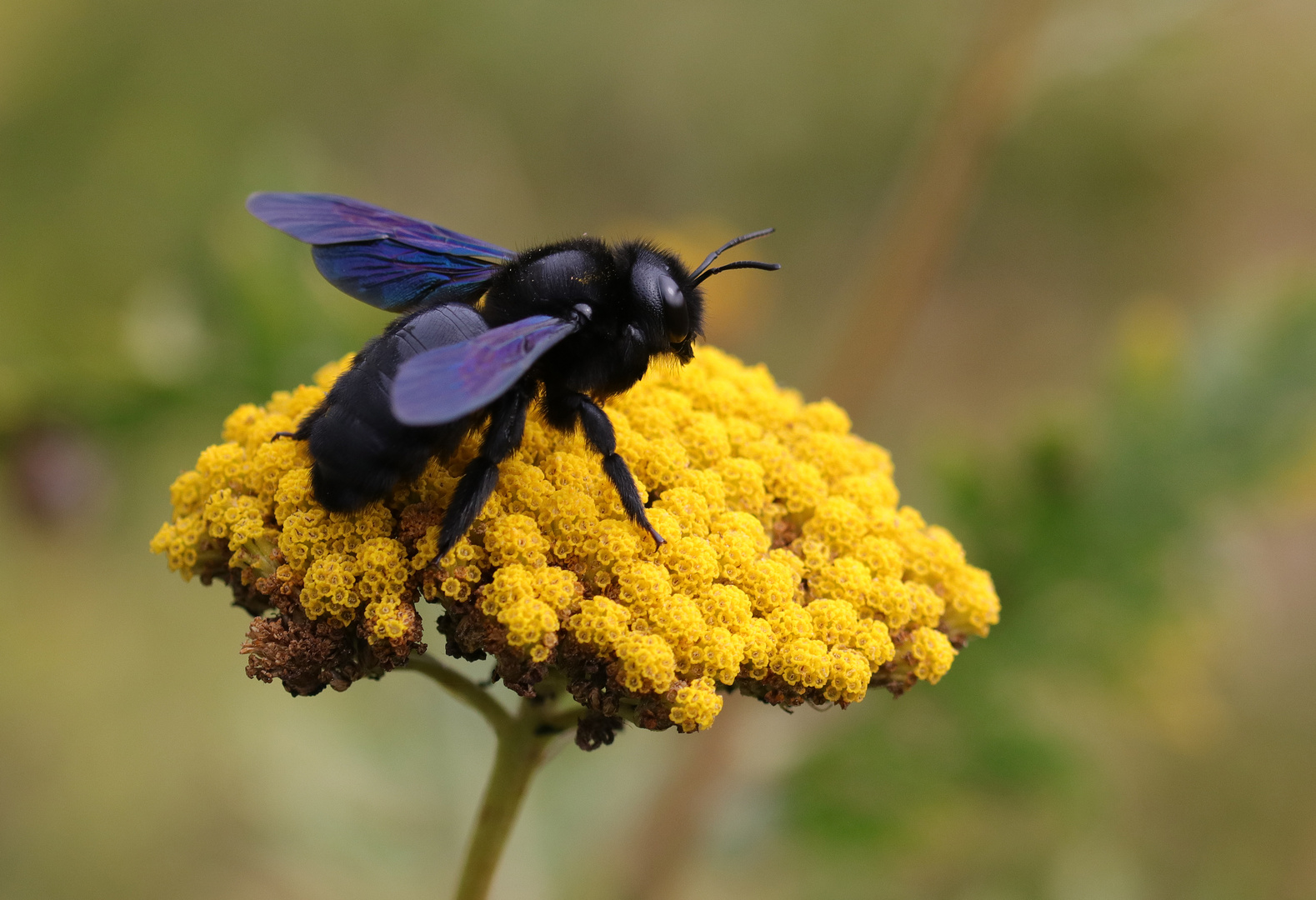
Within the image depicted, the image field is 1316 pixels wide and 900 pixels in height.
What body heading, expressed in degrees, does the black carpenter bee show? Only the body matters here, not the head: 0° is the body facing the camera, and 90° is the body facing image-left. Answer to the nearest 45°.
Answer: approximately 270°
